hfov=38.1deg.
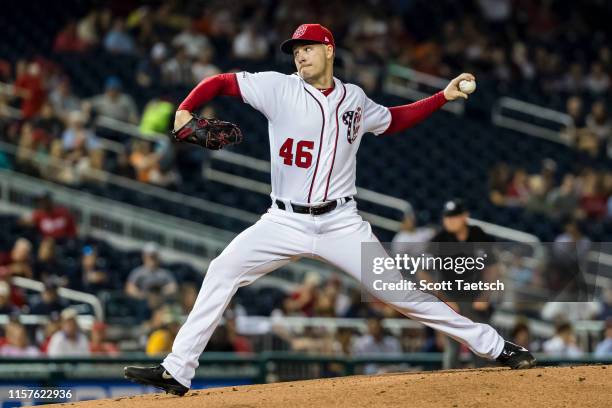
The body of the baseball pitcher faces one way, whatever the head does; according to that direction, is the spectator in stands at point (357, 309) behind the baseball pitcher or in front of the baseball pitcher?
behind

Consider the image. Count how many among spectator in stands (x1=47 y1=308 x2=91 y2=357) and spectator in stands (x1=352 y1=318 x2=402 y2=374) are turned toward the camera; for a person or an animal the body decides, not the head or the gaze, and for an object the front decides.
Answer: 2

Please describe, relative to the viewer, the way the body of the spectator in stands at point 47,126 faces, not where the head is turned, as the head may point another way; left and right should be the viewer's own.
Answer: facing the viewer

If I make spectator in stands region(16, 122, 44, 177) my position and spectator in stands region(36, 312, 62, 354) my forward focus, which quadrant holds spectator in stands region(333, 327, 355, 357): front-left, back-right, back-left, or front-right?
front-left

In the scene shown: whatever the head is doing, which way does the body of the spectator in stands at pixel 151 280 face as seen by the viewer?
toward the camera

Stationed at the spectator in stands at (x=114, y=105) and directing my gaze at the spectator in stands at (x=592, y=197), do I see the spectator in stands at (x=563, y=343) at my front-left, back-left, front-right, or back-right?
front-right

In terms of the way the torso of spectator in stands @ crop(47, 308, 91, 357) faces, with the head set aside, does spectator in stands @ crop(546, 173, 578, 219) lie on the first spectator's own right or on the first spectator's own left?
on the first spectator's own left

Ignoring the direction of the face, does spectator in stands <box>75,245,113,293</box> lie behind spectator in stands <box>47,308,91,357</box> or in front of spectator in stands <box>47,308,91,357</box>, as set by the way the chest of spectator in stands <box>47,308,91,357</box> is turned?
behind

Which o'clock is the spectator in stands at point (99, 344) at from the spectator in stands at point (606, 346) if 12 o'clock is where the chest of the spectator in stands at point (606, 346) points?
the spectator in stands at point (99, 344) is roughly at 2 o'clock from the spectator in stands at point (606, 346).

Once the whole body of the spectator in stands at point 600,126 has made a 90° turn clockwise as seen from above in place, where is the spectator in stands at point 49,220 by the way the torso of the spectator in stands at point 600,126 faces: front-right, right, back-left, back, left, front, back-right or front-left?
front-left

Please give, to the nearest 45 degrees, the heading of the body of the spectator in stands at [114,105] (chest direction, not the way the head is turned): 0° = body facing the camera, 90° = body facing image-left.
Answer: approximately 0°

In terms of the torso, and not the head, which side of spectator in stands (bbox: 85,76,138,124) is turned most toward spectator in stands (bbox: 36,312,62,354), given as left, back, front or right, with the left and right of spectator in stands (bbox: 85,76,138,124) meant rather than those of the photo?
front

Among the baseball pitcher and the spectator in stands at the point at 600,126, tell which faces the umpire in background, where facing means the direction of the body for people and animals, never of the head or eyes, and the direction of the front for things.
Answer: the spectator in stands
